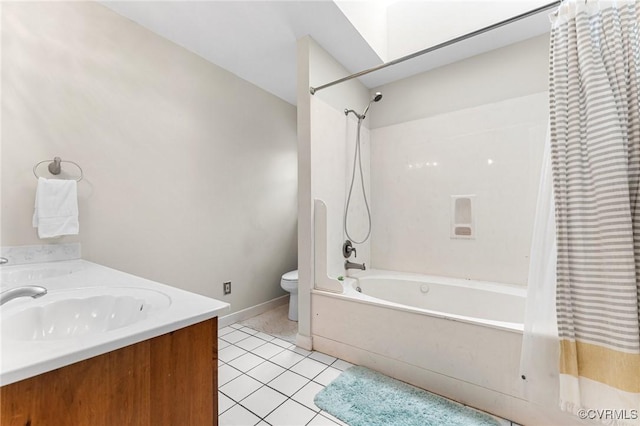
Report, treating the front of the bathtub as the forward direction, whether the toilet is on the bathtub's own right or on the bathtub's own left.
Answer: on the bathtub's own right

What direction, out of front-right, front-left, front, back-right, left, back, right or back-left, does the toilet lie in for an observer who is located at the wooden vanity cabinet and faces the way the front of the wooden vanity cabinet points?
front

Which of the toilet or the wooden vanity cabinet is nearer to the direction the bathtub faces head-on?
the wooden vanity cabinet

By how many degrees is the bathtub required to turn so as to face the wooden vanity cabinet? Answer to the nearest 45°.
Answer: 0° — it already faces it

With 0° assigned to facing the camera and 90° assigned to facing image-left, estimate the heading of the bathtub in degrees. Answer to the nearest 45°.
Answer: approximately 45°
